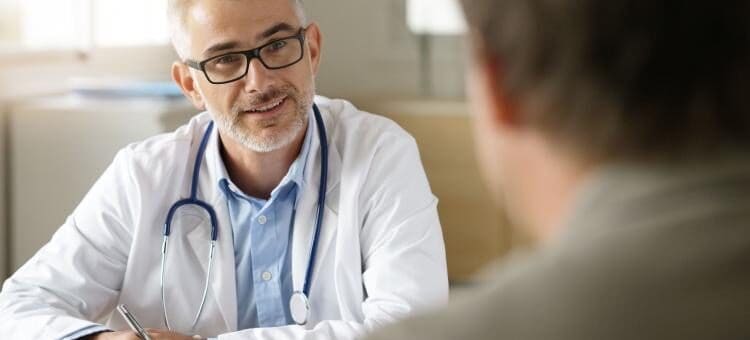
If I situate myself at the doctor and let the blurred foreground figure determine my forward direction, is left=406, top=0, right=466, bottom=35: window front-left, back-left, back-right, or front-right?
back-left

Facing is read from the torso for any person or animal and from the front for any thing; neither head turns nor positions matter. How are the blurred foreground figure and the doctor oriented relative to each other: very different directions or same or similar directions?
very different directions

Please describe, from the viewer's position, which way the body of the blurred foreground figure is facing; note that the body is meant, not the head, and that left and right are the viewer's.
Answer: facing away from the viewer and to the left of the viewer

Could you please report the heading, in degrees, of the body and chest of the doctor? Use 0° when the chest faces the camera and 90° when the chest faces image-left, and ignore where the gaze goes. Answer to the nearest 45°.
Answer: approximately 0°

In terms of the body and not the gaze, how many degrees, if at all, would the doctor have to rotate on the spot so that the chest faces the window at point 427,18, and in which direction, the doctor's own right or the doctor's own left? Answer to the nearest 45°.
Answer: approximately 180°

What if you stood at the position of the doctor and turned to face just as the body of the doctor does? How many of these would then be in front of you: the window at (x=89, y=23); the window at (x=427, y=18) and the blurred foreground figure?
1

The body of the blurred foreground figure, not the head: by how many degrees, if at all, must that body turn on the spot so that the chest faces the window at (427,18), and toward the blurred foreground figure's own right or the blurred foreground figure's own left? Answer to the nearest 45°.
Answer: approximately 45° to the blurred foreground figure's own right

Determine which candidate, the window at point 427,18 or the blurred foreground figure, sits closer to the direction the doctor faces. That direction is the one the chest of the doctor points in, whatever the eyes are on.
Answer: the blurred foreground figure

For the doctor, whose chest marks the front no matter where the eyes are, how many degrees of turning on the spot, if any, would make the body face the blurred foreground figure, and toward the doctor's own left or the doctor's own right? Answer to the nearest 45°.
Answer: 0° — they already face them

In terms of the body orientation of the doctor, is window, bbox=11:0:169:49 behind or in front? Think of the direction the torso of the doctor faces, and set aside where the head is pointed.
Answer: behind

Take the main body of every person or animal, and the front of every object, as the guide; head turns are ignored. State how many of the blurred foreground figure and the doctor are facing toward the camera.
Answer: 1

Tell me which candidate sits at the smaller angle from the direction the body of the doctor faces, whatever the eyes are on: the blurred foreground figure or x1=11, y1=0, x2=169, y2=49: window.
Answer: the blurred foreground figure

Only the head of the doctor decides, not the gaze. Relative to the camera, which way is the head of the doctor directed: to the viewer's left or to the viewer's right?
to the viewer's right
